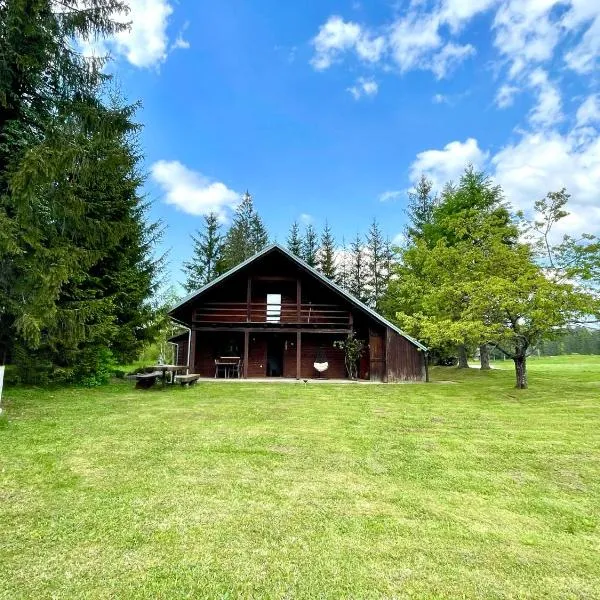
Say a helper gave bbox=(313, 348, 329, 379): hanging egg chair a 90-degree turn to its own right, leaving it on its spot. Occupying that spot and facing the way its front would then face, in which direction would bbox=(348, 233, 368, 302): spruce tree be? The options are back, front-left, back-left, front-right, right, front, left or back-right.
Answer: right

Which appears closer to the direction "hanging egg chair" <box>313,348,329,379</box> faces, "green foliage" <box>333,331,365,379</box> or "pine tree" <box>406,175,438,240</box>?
the green foliage

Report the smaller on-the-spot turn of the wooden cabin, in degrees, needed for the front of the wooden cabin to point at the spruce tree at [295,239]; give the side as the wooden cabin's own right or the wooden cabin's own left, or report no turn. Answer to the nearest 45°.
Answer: approximately 180°

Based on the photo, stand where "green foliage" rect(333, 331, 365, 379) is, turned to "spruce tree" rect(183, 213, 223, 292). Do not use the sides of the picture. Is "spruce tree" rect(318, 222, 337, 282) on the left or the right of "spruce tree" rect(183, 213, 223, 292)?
right

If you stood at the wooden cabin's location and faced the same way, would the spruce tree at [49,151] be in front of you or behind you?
in front

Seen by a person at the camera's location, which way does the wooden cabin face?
facing the viewer

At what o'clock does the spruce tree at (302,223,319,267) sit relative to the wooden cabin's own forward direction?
The spruce tree is roughly at 6 o'clock from the wooden cabin.

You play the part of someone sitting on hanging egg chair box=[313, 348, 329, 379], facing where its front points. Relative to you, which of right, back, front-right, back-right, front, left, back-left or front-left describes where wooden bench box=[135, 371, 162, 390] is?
front-right

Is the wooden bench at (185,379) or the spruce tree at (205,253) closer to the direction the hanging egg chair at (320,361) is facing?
the wooden bench

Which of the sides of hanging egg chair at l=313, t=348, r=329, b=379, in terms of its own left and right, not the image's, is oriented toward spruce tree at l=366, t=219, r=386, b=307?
back

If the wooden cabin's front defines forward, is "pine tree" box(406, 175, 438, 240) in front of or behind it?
behind

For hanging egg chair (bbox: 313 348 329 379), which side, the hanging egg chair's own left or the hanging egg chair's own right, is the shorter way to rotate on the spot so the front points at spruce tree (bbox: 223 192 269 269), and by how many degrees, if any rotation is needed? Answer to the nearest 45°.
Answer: approximately 135° to the hanging egg chair's own right

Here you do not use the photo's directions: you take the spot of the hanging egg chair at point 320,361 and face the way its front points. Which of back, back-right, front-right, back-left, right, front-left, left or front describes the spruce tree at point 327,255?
back

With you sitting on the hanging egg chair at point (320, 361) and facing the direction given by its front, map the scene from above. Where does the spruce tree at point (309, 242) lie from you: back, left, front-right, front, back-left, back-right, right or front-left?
back

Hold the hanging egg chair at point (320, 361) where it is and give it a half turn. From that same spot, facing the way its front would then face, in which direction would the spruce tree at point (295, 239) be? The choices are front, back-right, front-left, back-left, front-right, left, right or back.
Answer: front

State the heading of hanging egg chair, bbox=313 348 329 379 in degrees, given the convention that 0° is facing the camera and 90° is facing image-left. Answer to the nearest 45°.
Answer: approximately 0°

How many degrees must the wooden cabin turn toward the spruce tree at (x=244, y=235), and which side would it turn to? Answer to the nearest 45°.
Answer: approximately 180°
